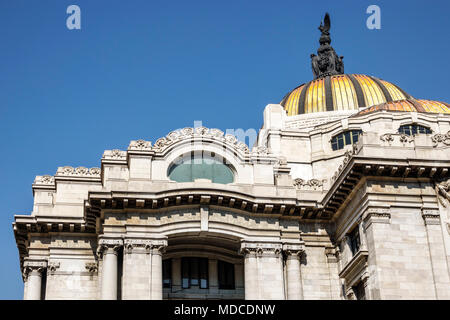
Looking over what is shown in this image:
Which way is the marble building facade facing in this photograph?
toward the camera
